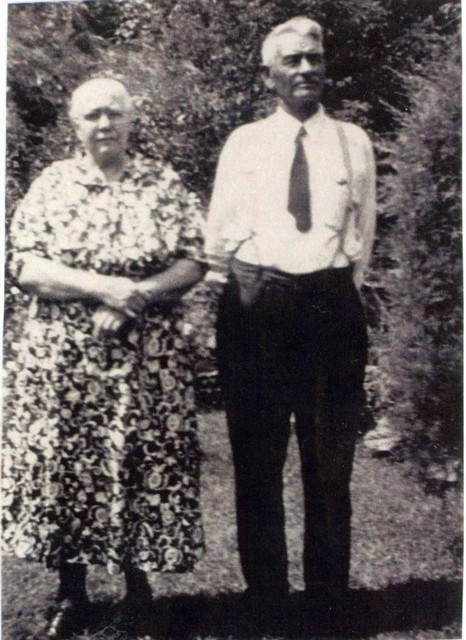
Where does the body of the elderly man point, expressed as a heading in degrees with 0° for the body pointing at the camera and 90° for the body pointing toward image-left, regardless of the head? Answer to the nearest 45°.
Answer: approximately 0°

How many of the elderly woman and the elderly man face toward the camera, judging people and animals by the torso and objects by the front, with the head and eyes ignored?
2

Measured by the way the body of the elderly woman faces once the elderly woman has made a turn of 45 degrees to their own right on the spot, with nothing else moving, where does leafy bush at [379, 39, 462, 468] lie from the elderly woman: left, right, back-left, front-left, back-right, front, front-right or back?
back-left

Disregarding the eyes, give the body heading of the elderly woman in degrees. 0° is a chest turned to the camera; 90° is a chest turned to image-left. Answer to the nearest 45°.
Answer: approximately 0°

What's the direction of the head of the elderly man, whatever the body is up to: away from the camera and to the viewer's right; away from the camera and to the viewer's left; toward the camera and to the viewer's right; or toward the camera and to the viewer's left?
toward the camera and to the viewer's right
